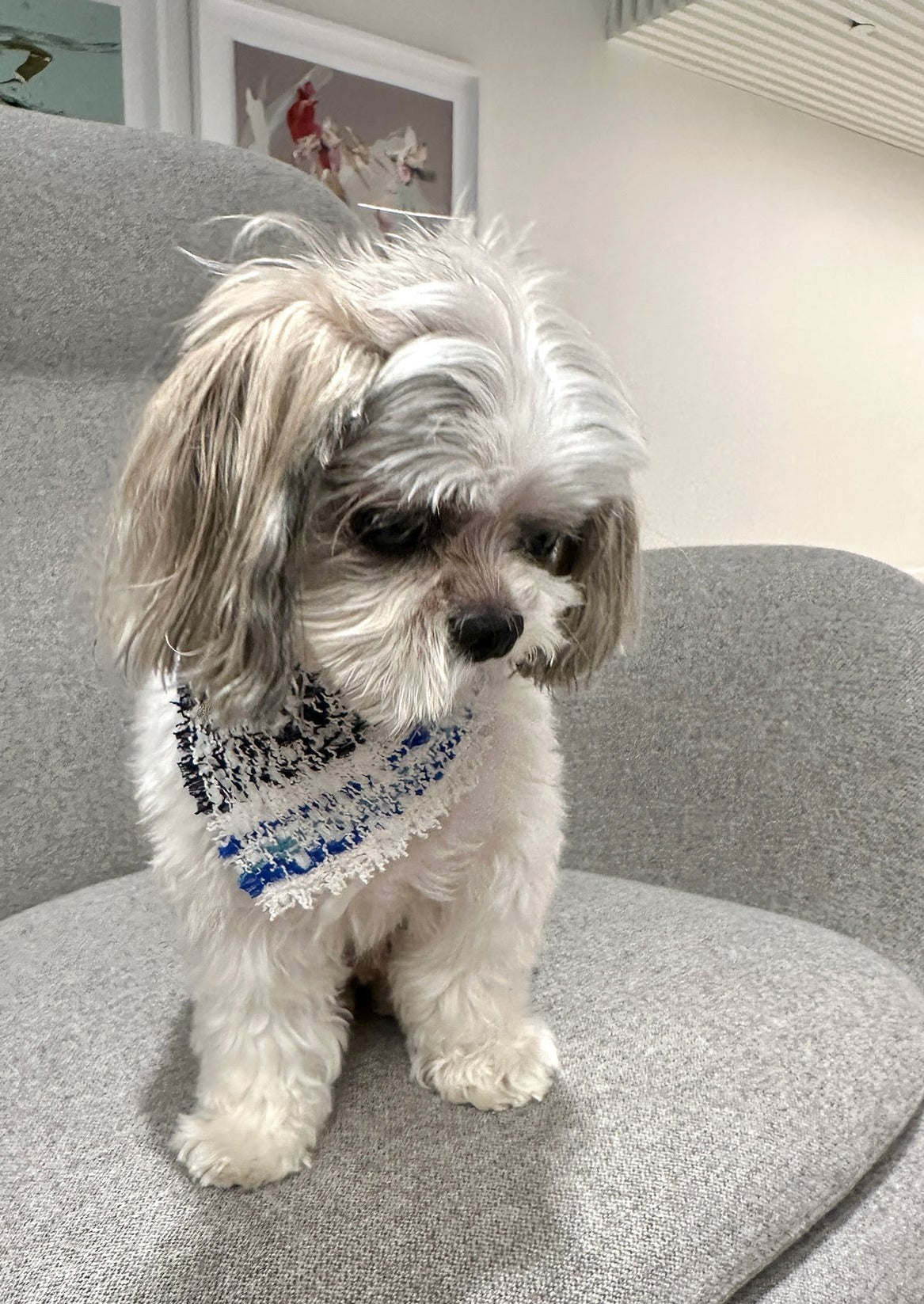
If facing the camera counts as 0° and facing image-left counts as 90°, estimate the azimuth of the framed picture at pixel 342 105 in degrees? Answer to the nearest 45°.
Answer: approximately 315°

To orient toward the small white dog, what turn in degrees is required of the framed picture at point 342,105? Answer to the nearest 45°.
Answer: approximately 45° to its right

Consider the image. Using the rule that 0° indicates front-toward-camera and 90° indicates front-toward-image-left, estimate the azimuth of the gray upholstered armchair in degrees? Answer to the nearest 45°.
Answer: approximately 315°

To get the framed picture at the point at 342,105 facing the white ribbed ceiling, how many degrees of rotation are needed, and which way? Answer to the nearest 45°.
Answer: approximately 90° to its left

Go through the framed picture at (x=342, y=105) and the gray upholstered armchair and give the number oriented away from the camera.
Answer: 0
